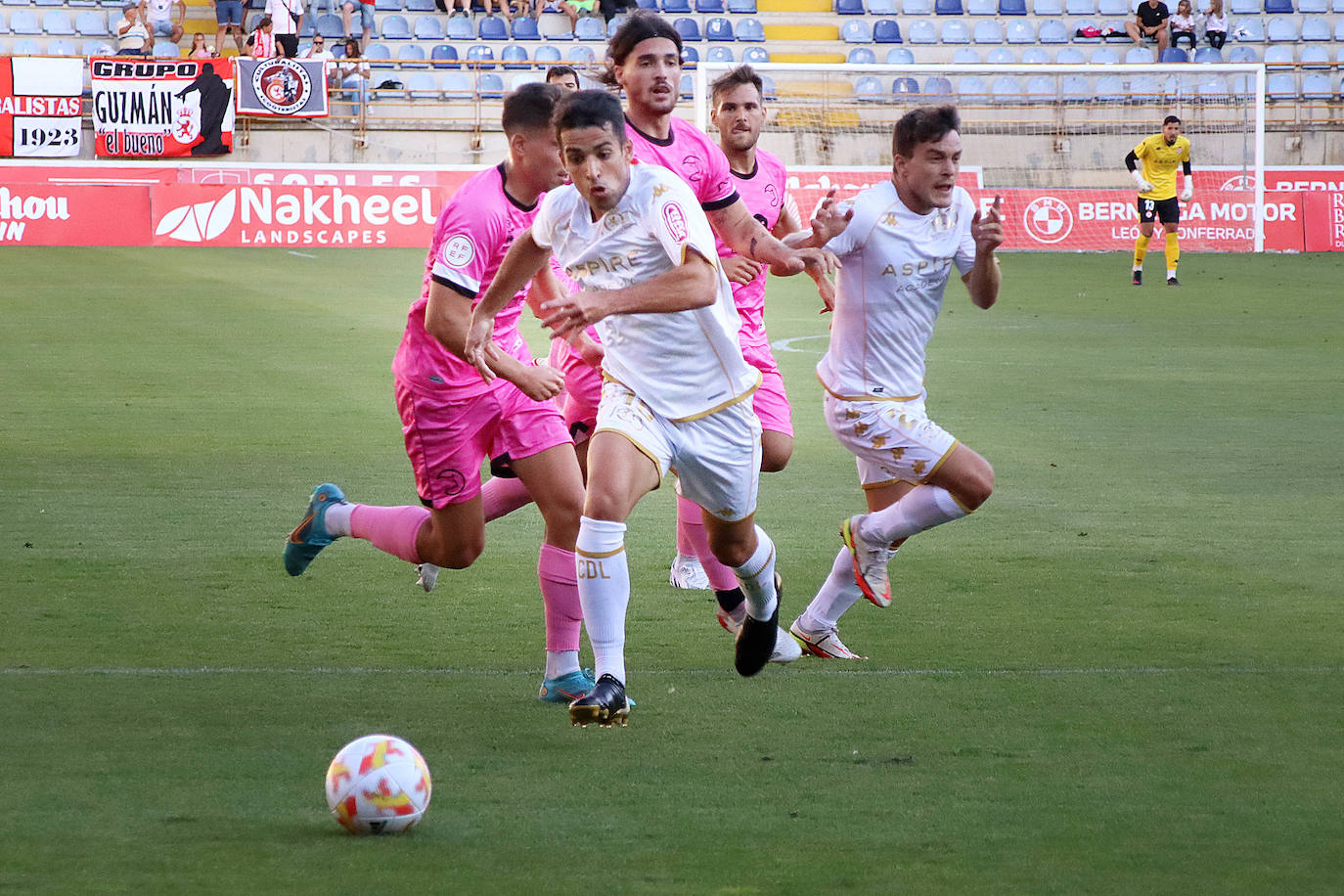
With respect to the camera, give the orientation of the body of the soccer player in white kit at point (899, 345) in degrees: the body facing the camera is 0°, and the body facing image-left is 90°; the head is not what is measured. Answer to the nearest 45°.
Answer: approximately 315°

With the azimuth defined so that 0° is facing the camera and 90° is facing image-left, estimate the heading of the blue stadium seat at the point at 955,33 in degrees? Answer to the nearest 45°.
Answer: approximately 0°

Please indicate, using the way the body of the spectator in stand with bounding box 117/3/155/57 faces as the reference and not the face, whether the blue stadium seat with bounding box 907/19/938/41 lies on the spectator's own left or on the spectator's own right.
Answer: on the spectator's own left

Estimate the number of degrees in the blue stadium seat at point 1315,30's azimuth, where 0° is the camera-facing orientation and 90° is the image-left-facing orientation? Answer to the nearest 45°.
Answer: approximately 0°

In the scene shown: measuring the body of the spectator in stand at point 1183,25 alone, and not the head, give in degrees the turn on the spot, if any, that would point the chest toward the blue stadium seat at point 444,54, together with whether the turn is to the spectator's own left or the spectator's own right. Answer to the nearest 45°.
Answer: approximately 90° to the spectator's own right

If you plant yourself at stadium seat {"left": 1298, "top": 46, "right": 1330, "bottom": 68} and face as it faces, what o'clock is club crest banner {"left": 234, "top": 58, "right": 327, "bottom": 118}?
The club crest banner is roughly at 2 o'clock from the stadium seat.

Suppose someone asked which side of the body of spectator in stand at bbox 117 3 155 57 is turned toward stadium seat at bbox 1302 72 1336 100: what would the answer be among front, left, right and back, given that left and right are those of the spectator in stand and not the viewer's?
left

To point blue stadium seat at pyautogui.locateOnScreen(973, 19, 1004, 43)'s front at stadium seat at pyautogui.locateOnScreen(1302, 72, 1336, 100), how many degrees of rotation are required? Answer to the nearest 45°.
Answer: approximately 90° to its left
